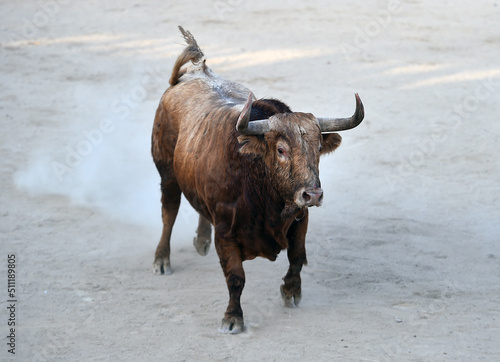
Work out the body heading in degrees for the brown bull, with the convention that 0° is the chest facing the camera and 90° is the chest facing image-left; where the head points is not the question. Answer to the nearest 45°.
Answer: approximately 315°
